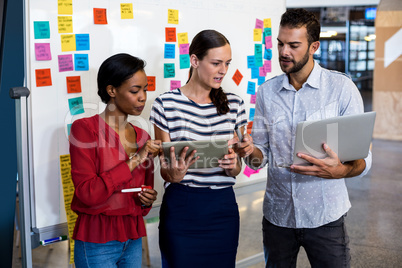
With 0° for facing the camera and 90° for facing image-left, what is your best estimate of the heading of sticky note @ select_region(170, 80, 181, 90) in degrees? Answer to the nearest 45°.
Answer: approximately 0°

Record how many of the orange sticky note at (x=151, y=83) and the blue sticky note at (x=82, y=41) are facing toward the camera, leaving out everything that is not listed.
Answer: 2

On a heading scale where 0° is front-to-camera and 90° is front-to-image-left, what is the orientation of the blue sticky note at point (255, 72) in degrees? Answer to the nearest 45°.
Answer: approximately 0°

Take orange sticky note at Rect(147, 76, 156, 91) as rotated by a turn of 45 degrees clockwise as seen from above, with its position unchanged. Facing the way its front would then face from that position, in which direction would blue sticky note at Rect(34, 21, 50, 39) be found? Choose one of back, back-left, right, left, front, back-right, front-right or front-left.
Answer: front

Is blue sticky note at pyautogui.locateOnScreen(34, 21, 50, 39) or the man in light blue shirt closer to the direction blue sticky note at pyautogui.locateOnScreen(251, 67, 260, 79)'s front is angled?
the man in light blue shirt

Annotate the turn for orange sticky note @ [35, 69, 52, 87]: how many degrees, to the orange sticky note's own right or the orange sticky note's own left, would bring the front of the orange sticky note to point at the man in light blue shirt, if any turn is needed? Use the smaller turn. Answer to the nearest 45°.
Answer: approximately 45° to the orange sticky note's own left

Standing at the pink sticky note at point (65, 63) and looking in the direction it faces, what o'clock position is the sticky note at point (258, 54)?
The sticky note is roughly at 8 o'clock from the pink sticky note.
